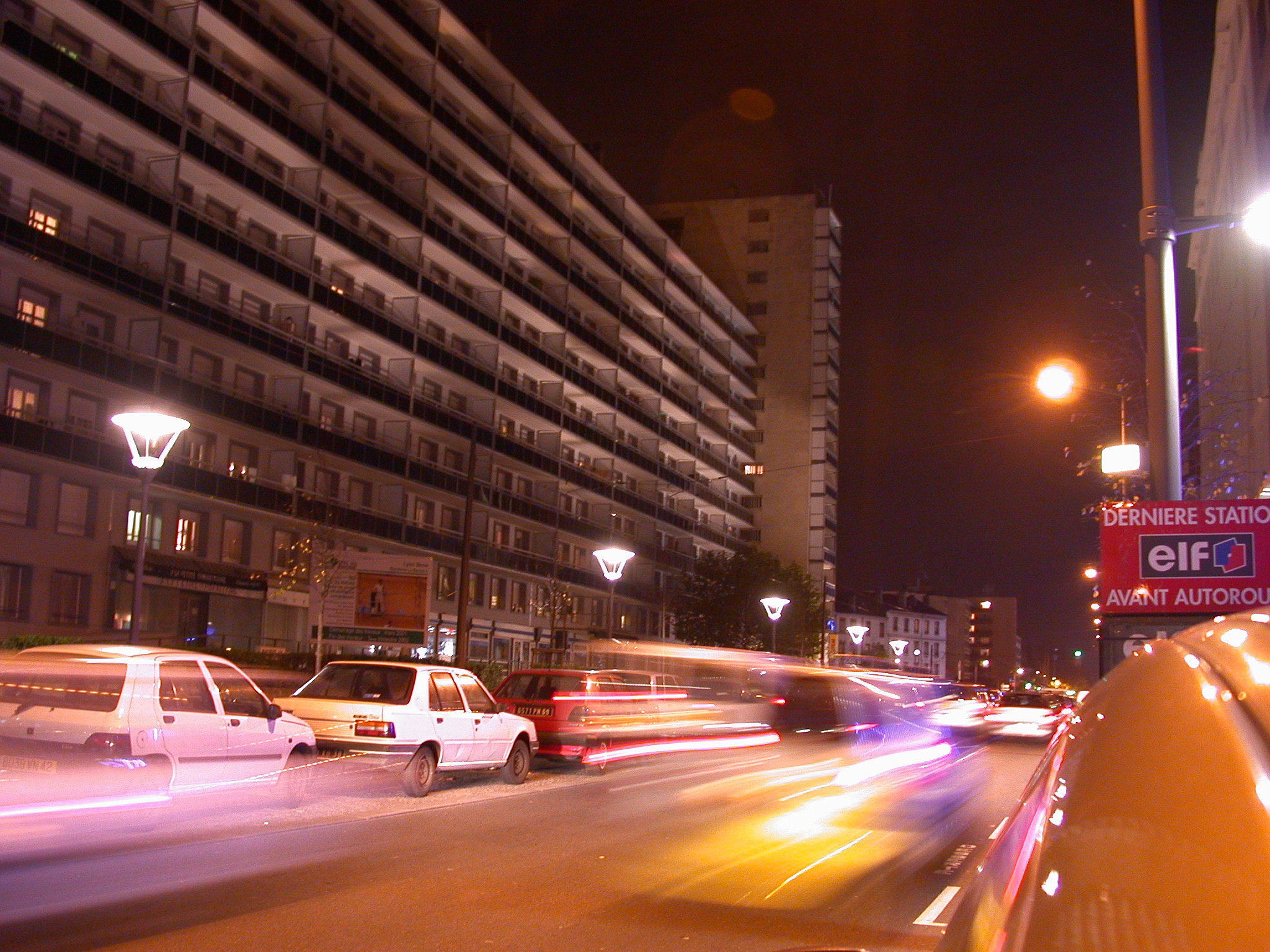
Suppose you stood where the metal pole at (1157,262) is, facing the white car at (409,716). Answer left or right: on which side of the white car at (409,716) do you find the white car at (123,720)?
left

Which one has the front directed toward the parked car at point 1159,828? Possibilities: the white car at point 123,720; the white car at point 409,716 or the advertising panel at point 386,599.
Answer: the advertising panel

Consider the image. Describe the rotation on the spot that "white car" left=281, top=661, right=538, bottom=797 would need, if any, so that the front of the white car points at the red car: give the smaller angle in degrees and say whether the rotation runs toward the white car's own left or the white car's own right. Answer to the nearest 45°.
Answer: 0° — it already faces it

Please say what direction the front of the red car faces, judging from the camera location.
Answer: facing away from the viewer and to the right of the viewer

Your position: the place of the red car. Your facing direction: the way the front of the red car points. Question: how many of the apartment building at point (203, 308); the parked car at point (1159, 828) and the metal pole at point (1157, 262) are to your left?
1

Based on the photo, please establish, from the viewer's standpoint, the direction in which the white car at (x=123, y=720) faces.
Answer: facing away from the viewer and to the right of the viewer

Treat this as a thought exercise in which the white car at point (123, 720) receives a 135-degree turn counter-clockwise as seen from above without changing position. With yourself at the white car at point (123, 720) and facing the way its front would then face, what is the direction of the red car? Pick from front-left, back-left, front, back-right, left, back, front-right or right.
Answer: back-right

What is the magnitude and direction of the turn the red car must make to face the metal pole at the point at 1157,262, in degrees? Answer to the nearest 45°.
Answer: approximately 135° to its right

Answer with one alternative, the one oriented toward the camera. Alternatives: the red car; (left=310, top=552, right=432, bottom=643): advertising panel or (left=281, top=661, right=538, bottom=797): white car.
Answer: the advertising panel

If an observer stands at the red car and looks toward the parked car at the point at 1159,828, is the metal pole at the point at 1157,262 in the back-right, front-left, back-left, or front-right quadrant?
front-left

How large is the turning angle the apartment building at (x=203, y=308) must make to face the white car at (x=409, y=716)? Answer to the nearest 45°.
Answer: approximately 45° to its right

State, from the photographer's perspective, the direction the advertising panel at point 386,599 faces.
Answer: facing the viewer

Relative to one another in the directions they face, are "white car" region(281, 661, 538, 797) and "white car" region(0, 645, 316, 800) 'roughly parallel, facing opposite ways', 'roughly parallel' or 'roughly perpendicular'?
roughly parallel

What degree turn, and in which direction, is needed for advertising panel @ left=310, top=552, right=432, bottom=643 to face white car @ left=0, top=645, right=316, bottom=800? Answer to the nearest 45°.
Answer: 0° — it already faces it

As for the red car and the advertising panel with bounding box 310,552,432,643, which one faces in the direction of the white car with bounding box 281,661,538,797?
the advertising panel

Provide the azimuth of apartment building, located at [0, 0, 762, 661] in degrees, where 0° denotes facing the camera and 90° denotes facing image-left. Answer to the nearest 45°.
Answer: approximately 315°

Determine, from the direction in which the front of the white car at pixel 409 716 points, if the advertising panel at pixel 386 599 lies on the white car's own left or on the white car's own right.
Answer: on the white car's own left

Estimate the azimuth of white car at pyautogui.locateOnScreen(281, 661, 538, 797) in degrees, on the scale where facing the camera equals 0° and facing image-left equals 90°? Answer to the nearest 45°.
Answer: approximately 225°

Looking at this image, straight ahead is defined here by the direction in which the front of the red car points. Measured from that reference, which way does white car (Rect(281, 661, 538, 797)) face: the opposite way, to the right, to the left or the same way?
the same way
